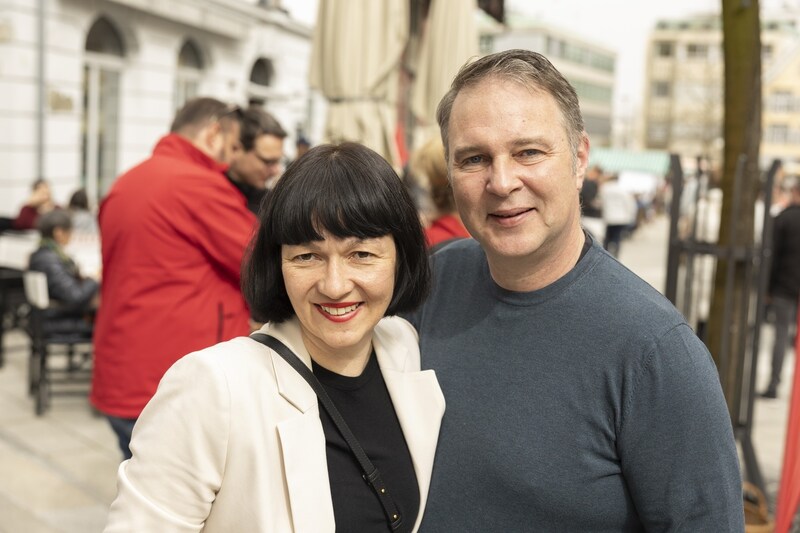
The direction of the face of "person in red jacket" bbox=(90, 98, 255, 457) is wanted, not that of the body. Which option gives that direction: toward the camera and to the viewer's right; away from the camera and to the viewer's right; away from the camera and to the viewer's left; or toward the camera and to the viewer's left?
away from the camera and to the viewer's right

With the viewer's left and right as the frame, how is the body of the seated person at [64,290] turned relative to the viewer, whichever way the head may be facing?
facing to the right of the viewer

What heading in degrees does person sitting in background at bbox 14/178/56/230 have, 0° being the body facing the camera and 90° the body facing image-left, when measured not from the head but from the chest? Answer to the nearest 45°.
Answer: approximately 270°

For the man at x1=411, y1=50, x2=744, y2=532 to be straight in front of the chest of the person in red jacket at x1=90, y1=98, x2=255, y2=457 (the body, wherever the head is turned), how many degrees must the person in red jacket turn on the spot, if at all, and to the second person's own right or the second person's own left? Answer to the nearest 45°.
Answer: approximately 135° to the second person's own right

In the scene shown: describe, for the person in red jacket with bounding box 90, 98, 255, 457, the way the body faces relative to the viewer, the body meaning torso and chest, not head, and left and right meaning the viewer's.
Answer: facing away from the viewer and to the right of the viewer
